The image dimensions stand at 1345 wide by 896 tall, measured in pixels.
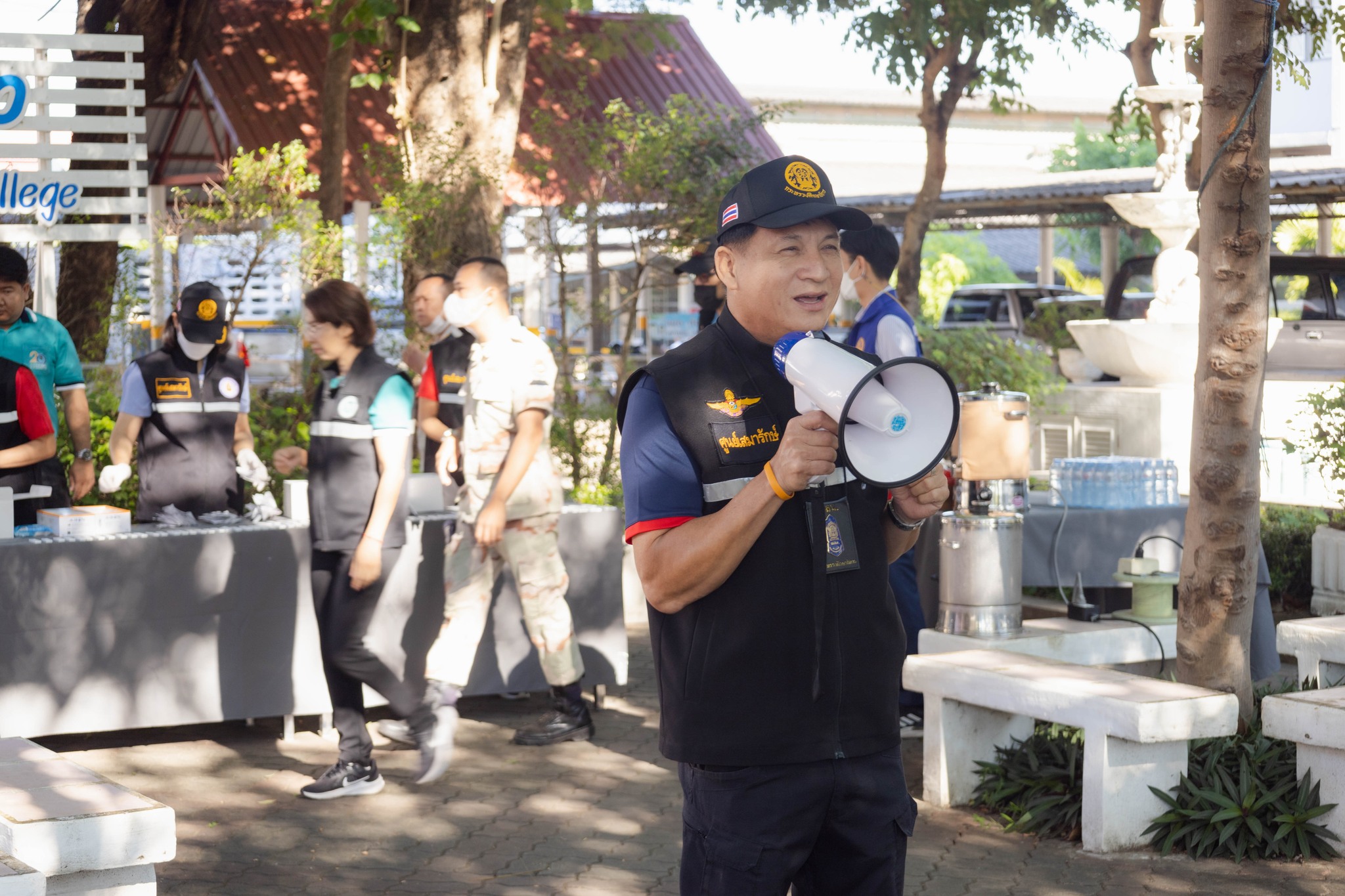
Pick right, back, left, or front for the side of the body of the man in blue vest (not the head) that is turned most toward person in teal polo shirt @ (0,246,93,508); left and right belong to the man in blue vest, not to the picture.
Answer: front

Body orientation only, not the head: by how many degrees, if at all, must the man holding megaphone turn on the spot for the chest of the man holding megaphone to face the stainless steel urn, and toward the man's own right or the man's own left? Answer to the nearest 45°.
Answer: approximately 135° to the man's own left

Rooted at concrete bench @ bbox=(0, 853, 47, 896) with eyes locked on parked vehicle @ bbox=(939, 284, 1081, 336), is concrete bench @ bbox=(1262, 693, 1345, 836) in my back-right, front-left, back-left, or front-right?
front-right

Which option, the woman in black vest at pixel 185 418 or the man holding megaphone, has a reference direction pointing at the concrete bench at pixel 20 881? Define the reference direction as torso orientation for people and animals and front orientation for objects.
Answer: the woman in black vest

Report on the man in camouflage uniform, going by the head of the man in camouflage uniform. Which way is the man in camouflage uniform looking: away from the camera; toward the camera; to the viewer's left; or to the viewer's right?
to the viewer's left

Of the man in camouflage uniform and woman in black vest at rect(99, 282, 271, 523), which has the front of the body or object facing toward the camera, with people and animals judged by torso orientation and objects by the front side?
the woman in black vest

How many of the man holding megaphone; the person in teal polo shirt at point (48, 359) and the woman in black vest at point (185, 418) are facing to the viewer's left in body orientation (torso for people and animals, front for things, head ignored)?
0

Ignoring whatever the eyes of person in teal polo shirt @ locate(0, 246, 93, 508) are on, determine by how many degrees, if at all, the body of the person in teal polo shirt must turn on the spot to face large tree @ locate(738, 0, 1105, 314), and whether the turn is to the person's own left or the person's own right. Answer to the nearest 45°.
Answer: approximately 135° to the person's own left
